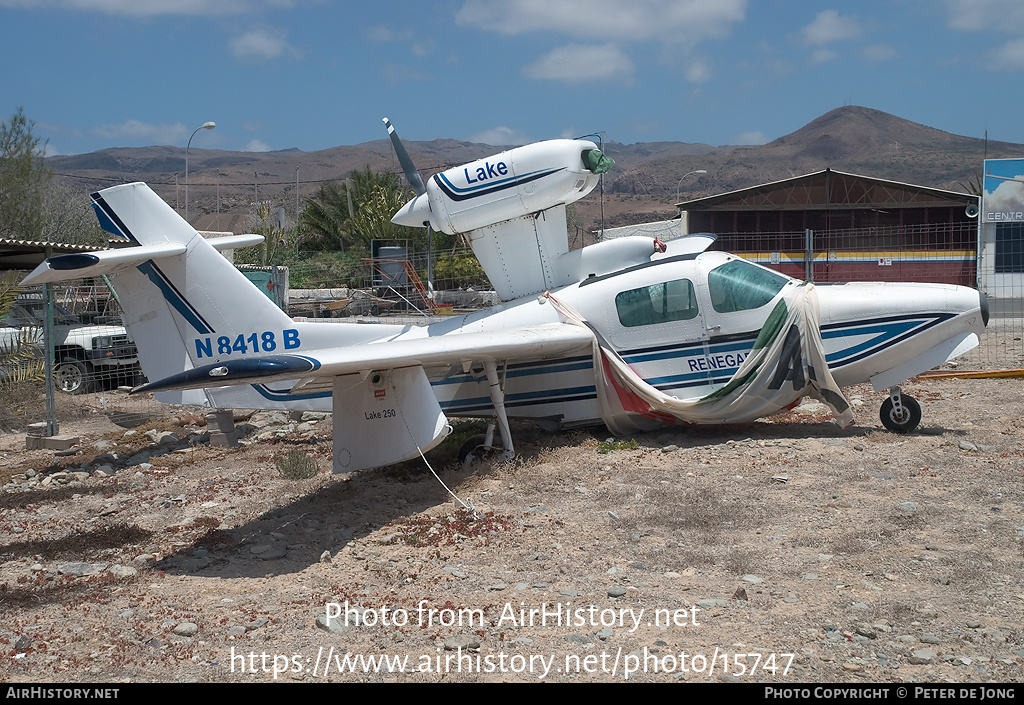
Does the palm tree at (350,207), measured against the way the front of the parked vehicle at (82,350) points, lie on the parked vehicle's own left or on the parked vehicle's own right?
on the parked vehicle's own left

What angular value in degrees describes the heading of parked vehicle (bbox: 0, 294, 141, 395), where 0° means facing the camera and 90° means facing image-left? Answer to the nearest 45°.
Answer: approximately 315°

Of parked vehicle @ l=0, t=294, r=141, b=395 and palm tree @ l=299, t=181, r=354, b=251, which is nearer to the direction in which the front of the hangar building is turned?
the parked vehicle

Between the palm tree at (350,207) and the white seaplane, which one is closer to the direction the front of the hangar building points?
the white seaplane

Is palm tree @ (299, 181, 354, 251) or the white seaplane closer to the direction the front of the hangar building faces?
the white seaplane

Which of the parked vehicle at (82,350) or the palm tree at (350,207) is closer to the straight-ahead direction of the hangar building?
the parked vehicle

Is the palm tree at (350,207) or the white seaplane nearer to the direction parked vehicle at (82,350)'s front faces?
the white seaplane

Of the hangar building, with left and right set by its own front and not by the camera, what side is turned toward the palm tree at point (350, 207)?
right

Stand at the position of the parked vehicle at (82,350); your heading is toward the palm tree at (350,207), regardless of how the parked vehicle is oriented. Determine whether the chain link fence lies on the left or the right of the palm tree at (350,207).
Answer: right

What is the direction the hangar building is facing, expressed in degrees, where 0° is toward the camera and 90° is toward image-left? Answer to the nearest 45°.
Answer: approximately 0°
